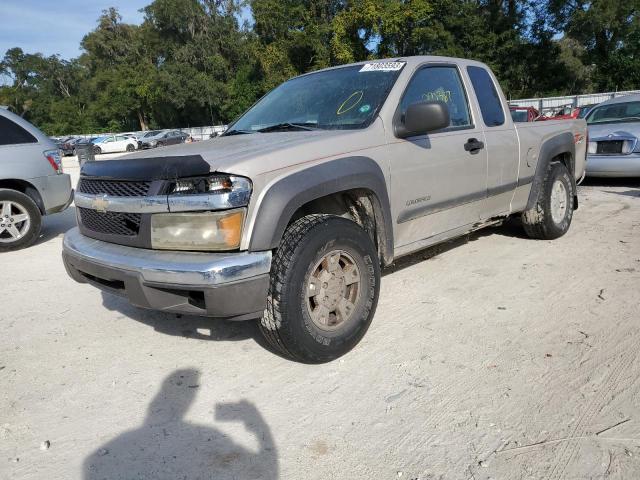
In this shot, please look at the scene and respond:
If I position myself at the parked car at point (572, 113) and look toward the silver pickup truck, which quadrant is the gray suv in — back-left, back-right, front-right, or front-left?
front-right

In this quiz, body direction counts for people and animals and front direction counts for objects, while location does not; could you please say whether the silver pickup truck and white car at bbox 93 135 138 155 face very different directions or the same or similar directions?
same or similar directions

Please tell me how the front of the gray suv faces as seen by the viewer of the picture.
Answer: facing to the left of the viewer

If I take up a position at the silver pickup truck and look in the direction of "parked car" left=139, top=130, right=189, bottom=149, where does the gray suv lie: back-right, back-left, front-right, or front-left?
front-left

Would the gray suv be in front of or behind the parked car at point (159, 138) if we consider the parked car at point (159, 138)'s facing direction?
in front

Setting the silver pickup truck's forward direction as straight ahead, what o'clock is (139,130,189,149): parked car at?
The parked car is roughly at 4 o'clock from the silver pickup truck.

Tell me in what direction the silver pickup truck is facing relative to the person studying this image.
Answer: facing the viewer and to the left of the viewer
